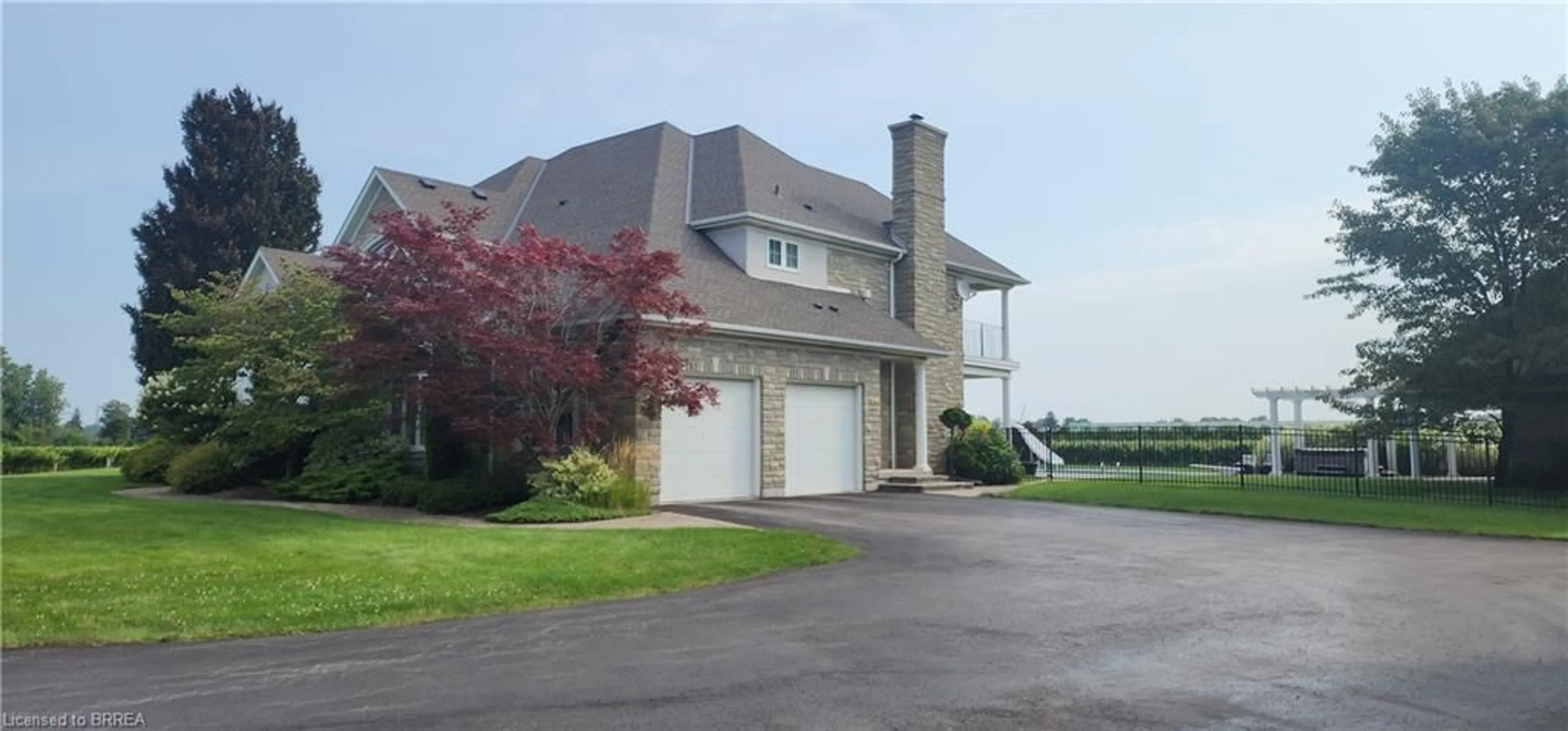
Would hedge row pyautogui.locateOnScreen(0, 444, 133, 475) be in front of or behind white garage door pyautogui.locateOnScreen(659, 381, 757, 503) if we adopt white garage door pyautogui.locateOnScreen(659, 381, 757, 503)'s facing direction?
behind

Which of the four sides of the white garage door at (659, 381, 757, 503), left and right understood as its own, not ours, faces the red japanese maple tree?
right

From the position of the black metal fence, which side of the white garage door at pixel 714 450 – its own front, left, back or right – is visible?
left

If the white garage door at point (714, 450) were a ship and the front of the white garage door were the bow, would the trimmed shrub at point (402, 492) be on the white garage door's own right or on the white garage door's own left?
on the white garage door's own right

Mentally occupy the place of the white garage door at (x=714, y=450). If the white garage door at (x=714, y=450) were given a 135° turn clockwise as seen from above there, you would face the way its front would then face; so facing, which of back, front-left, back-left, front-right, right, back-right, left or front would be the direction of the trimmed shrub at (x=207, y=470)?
front

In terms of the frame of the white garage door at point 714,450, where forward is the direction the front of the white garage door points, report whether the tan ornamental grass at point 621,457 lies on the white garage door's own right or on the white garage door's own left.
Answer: on the white garage door's own right

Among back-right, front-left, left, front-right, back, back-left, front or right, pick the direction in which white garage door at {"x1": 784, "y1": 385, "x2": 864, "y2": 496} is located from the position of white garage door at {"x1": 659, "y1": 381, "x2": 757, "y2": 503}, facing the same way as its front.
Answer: left

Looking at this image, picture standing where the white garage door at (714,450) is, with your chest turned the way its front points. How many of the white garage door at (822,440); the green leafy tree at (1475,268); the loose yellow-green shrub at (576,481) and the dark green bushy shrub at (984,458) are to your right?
1

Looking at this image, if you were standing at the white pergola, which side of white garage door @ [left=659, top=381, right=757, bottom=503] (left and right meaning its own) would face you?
left

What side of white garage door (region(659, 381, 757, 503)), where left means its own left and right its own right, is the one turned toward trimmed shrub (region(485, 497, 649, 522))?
right

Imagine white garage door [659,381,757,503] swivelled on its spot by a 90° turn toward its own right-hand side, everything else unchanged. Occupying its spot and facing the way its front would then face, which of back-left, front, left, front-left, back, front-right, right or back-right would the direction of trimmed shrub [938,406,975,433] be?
back
